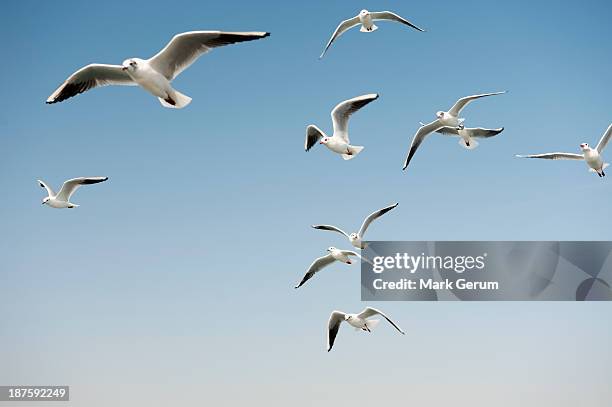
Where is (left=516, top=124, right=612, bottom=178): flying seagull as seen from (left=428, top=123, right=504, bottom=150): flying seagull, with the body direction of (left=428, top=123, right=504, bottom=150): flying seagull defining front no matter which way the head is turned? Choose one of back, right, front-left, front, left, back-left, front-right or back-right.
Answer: back-left

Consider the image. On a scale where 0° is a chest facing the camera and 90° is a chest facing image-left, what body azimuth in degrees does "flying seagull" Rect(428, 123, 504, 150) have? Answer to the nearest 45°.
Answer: approximately 45°
